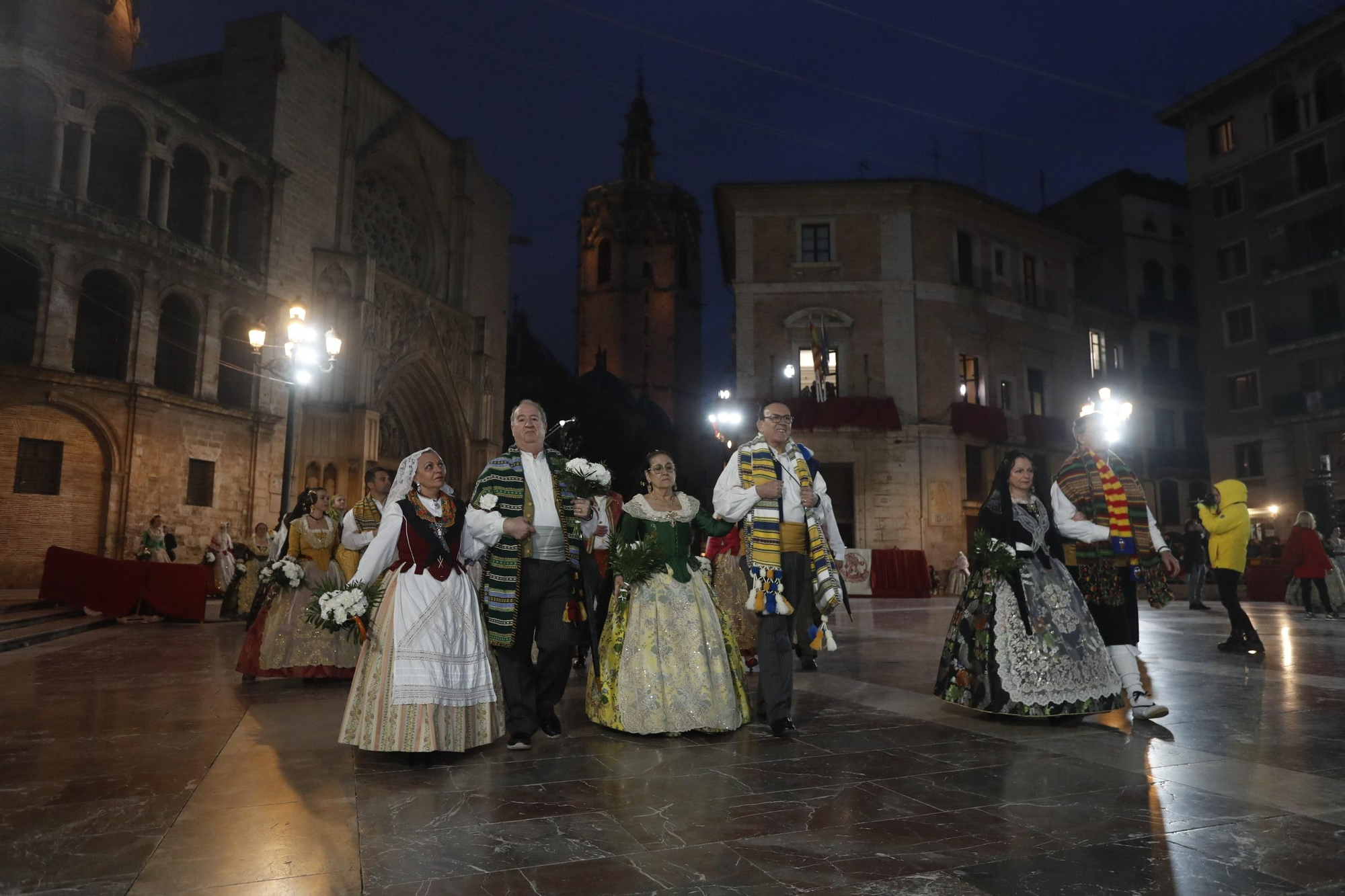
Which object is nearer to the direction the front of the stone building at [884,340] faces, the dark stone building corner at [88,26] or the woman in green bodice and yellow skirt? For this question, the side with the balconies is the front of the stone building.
the woman in green bodice and yellow skirt

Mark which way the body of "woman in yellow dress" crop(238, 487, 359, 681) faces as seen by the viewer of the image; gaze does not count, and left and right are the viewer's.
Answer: facing the viewer and to the right of the viewer

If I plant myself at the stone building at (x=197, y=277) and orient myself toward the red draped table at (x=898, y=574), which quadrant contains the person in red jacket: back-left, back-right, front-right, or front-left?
front-right

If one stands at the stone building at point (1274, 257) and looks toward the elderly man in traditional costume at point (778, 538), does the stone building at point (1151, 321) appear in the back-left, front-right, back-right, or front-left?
back-right

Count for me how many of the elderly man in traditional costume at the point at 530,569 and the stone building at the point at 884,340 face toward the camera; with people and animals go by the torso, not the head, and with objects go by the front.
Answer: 2

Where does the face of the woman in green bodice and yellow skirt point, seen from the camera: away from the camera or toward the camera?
toward the camera

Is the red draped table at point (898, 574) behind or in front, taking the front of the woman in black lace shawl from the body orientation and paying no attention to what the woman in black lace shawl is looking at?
behind

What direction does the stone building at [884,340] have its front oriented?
toward the camera

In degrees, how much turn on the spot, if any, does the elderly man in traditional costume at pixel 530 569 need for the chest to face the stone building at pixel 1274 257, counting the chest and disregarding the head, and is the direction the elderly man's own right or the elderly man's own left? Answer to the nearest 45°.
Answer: approximately 135° to the elderly man's own left

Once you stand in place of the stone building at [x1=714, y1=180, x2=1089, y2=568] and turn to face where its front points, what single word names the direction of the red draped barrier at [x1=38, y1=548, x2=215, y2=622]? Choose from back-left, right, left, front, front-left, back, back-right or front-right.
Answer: front-right

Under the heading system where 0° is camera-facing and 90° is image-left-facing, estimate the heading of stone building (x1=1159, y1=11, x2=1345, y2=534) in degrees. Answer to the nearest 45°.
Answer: approximately 45°

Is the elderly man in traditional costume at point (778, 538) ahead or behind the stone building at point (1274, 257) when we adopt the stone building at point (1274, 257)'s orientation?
ahead
